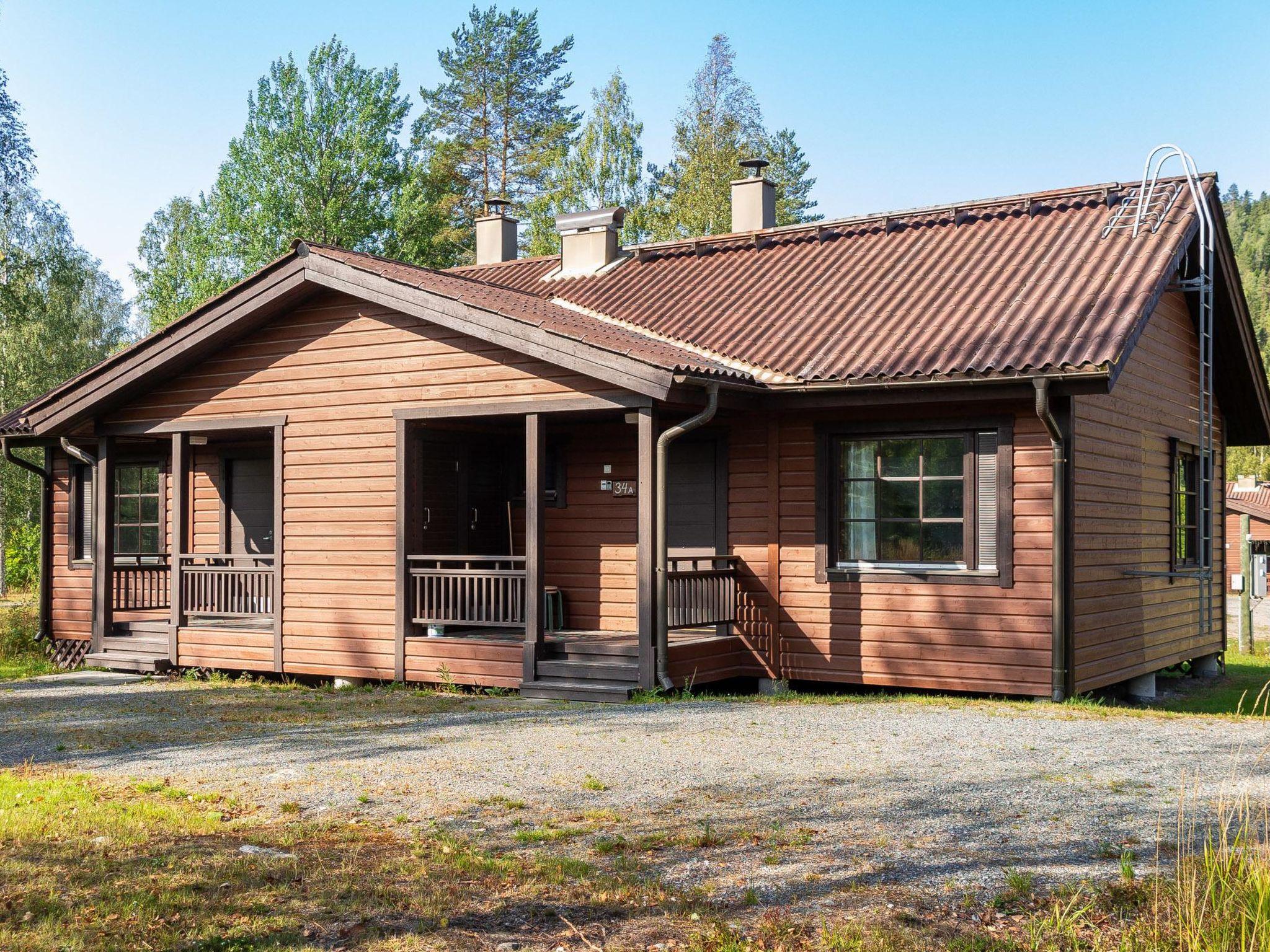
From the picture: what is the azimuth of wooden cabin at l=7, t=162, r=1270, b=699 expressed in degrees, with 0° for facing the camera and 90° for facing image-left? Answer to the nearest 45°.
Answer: approximately 0°

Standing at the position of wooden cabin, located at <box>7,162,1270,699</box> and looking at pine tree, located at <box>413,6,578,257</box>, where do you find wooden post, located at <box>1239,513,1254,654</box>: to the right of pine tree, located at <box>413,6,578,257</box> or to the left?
right

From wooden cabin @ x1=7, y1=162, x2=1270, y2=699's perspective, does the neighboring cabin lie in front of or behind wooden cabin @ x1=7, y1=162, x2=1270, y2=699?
behind

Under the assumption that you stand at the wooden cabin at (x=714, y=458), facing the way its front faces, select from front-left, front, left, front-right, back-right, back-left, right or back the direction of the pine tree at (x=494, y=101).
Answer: back

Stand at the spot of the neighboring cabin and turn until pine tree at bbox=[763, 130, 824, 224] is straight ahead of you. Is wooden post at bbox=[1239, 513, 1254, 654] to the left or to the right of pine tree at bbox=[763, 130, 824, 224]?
left

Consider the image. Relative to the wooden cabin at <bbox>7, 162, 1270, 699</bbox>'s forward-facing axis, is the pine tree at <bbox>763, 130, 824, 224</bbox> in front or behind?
behind
